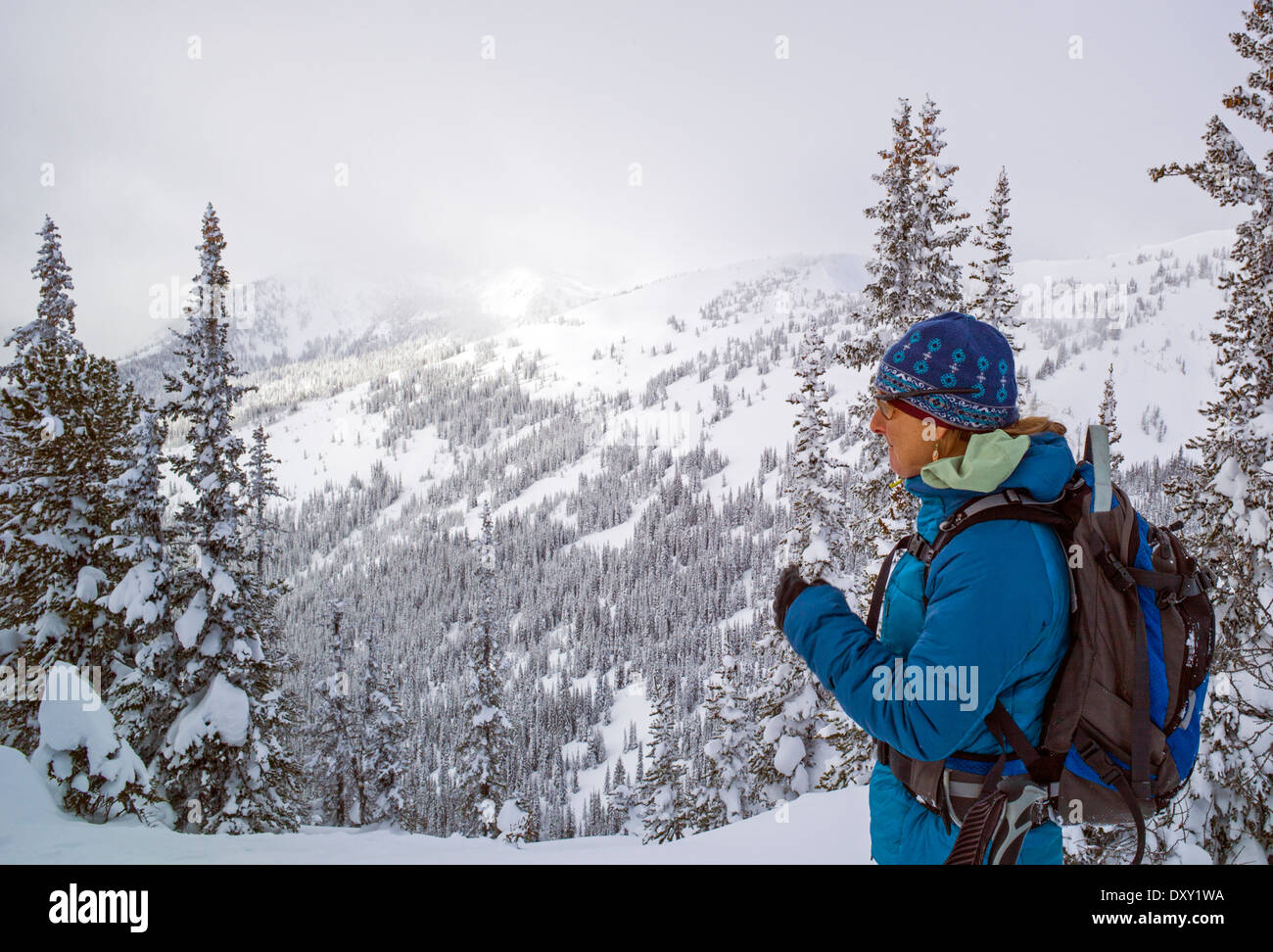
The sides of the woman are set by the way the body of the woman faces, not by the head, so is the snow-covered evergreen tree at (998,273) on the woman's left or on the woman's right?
on the woman's right

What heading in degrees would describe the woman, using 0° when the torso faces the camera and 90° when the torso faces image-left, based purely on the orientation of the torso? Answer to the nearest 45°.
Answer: approximately 90°

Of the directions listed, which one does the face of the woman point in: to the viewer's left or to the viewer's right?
to the viewer's left

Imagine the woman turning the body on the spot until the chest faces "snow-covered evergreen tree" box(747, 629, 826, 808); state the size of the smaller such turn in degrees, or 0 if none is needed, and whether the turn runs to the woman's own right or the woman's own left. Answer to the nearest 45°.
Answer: approximately 90° to the woman's own right

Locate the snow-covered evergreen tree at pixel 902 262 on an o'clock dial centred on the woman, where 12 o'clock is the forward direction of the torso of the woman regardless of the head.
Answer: The snow-covered evergreen tree is roughly at 3 o'clock from the woman.
